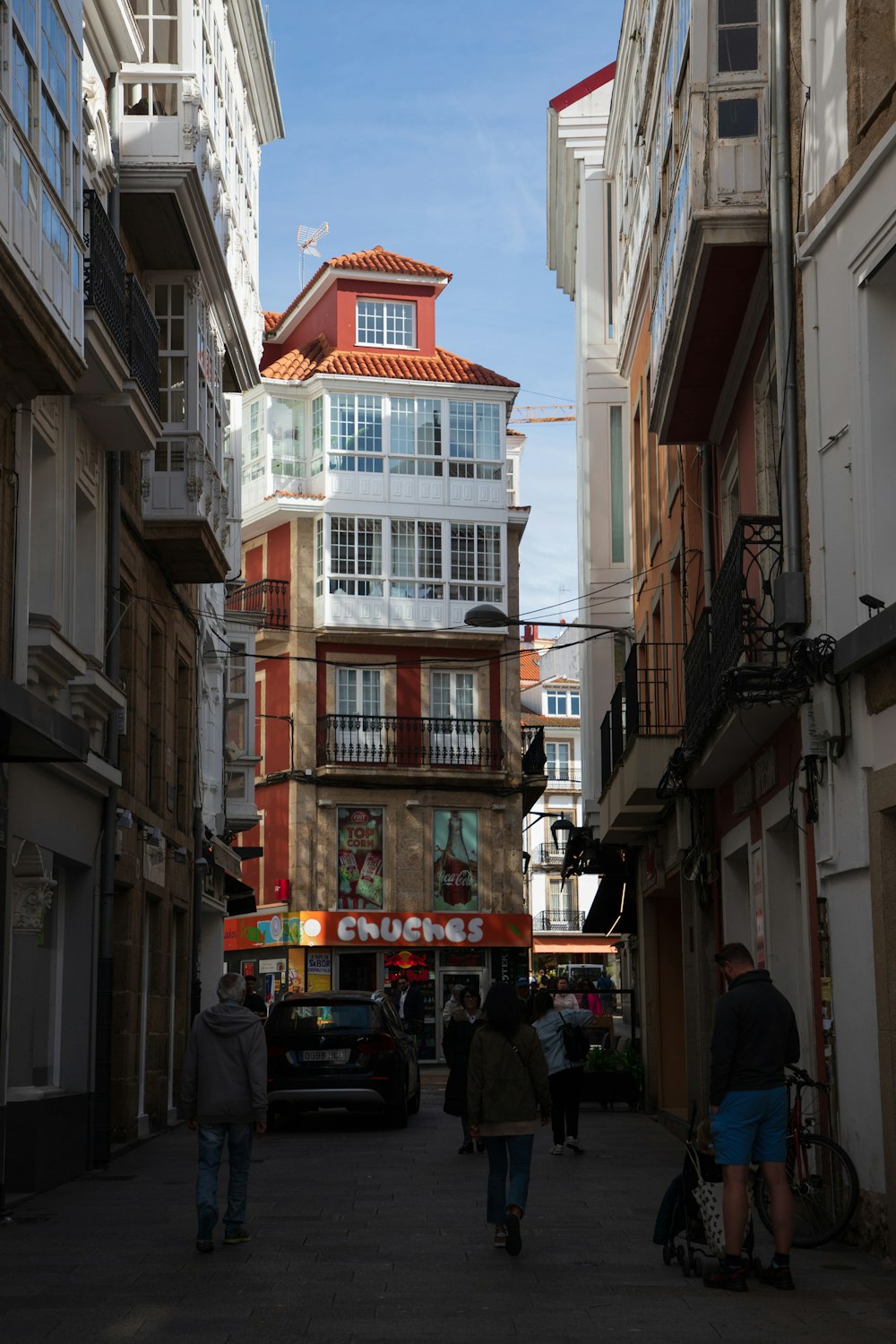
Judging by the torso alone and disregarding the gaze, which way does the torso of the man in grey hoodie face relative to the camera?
away from the camera

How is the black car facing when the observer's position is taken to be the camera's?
facing away from the viewer

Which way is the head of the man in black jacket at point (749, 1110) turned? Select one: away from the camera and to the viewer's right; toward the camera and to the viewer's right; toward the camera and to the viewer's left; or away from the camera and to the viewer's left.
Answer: away from the camera and to the viewer's left

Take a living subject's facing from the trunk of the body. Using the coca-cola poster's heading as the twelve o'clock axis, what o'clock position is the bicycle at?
The bicycle is roughly at 12 o'clock from the coca-cola poster.

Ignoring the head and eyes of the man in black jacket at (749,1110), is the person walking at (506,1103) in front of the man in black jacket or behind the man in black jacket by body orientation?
in front

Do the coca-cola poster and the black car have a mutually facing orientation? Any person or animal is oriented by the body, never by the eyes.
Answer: yes

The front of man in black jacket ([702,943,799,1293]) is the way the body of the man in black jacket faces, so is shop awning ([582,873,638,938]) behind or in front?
in front

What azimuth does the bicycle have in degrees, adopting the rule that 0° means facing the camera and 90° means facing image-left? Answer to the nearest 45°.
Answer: approximately 315°

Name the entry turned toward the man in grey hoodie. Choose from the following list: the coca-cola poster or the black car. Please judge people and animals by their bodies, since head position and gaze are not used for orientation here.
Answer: the coca-cola poster

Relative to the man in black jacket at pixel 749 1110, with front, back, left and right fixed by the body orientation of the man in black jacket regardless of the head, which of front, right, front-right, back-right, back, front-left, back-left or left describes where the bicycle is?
front-right

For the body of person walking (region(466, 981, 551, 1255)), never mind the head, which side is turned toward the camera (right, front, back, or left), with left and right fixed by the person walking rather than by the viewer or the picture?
back

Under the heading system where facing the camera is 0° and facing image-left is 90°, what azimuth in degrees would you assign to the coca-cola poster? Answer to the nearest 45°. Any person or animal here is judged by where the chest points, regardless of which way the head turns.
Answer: approximately 0°

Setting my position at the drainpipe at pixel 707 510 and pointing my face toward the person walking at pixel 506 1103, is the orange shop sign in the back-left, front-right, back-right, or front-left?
back-right
